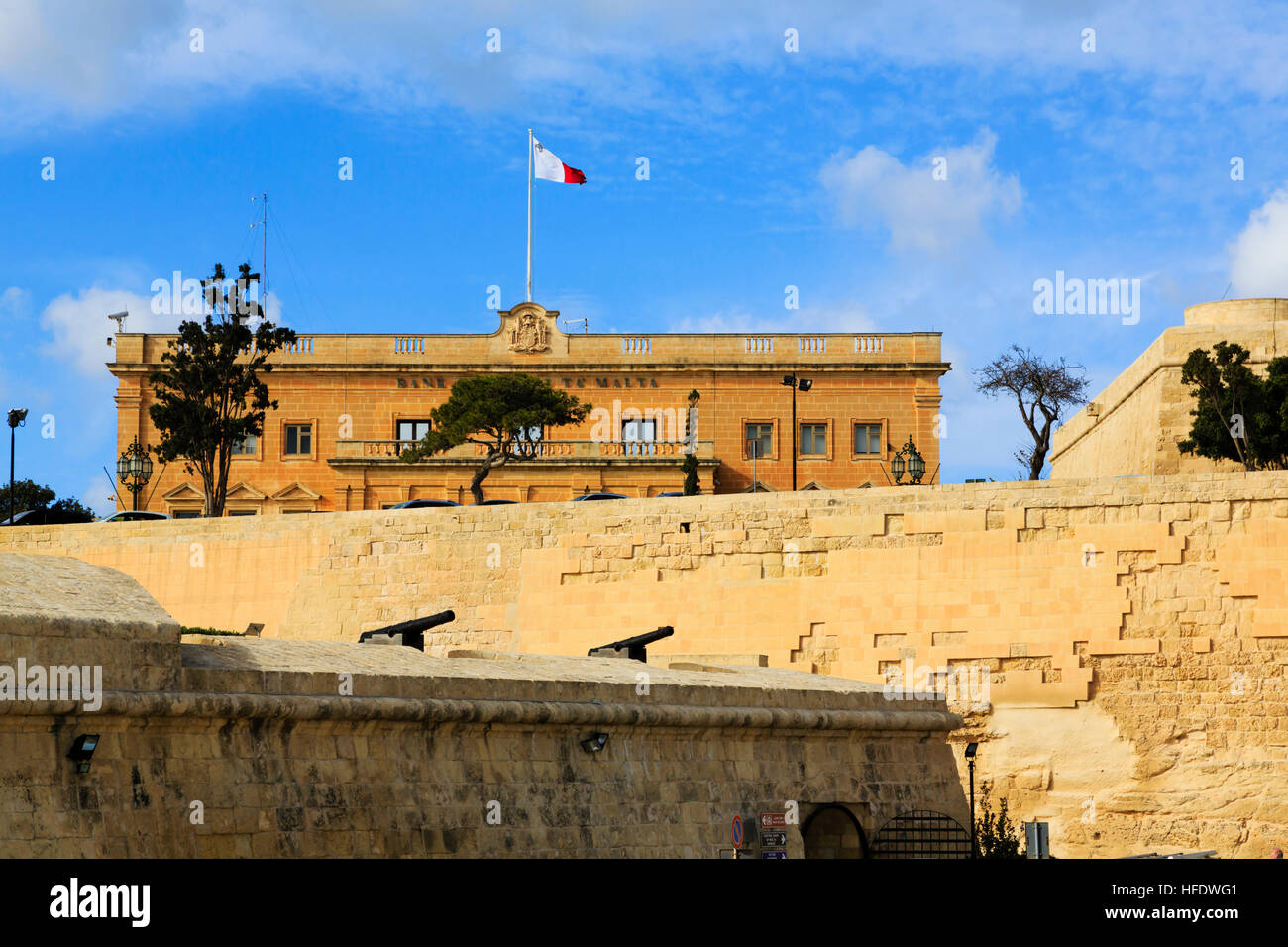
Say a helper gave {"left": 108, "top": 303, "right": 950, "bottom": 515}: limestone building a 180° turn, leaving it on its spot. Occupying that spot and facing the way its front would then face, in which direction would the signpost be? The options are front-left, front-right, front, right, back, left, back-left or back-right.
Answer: back

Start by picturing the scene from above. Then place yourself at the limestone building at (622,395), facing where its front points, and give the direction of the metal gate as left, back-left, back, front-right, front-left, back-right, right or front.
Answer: front

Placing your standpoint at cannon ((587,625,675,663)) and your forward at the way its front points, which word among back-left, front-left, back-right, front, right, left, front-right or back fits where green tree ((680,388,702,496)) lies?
left

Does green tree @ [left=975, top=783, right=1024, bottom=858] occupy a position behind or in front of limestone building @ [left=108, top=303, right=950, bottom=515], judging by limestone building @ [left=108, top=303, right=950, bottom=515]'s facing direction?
in front

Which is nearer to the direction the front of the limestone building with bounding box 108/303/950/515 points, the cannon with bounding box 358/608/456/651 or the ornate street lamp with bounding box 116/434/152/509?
the cannon

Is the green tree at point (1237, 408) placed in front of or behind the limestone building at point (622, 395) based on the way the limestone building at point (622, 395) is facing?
in front

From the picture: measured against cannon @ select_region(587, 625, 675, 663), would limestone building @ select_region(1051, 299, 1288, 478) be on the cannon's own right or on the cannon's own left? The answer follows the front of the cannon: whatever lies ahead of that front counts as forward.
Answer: on the cannon's own left

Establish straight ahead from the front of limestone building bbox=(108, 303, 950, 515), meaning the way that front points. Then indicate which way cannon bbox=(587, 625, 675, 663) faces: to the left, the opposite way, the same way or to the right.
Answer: to the left

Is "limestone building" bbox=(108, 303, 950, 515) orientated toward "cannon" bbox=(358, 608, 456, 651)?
yes

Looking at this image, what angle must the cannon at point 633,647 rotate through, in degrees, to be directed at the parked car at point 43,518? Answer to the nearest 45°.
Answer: approximately 135° to its left

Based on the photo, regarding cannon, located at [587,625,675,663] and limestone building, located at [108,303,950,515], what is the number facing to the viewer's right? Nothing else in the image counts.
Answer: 1

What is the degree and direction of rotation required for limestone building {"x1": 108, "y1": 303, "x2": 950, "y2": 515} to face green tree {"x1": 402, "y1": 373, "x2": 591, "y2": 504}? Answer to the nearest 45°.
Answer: approximately 45° to its right

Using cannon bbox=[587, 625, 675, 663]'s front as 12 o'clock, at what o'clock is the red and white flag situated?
The red and white flag is roughly at 9 o'clock from the cannon.

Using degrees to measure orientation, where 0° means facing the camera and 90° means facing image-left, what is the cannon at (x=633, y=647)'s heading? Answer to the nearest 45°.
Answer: approximately 270°

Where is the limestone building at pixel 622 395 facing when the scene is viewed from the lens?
facing the viewer
